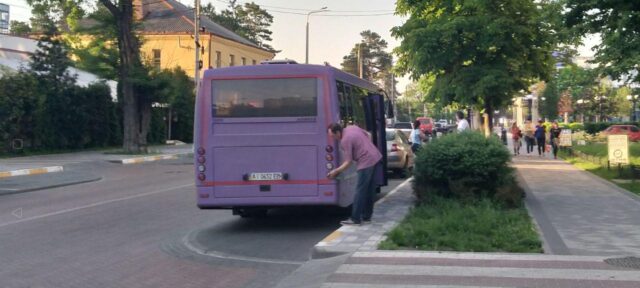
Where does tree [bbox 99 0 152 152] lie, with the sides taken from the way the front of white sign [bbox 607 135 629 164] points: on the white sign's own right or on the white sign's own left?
on the white sign's own right

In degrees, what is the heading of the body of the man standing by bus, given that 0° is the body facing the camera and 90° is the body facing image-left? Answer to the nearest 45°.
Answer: approximately 90°

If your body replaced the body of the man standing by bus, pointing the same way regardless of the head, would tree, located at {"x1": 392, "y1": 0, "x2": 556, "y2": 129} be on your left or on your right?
on your right

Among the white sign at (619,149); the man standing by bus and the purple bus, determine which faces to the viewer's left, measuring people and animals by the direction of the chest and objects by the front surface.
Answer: the man standing by bus

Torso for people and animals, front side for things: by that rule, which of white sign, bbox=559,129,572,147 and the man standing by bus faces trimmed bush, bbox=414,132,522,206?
the white sign

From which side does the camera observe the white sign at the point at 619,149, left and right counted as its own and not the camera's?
front

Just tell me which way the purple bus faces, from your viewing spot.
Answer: facing away from the viewer

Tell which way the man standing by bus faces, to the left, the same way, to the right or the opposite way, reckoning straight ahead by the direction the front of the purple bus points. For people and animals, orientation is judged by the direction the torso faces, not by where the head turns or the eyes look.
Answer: to the left

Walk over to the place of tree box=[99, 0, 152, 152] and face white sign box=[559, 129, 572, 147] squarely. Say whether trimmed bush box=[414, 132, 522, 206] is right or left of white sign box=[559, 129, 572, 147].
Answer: right

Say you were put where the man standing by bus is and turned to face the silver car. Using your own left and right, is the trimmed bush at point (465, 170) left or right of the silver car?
right

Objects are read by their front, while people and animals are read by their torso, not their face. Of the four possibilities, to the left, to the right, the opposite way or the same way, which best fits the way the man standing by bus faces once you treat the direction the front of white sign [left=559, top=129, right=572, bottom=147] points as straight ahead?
to the right

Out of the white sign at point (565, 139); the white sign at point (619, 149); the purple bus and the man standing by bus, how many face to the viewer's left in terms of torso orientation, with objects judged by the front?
1

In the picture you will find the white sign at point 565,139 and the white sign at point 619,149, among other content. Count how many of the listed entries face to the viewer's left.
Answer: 0
